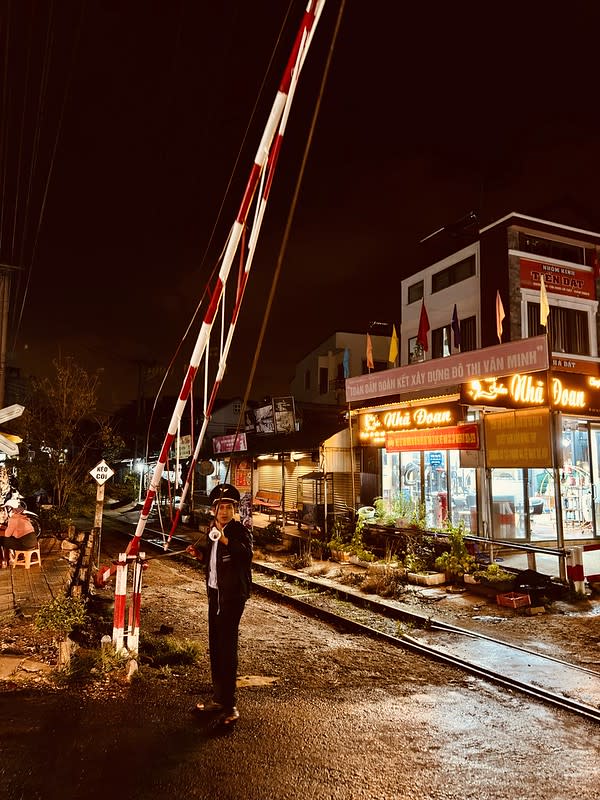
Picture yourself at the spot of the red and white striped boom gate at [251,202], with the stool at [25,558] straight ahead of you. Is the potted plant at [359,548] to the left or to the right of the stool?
right

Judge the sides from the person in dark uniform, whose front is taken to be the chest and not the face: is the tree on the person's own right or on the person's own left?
on the person's own right

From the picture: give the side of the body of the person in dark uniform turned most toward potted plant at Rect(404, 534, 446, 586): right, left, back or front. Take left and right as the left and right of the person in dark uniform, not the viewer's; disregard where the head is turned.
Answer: back

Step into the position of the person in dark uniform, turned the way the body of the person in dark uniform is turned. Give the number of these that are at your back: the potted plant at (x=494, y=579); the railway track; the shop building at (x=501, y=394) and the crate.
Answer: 4

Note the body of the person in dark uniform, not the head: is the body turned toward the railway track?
no

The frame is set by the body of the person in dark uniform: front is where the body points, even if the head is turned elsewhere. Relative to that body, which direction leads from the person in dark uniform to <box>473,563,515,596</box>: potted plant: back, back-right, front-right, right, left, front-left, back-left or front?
back

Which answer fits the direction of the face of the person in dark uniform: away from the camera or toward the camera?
toward the camera

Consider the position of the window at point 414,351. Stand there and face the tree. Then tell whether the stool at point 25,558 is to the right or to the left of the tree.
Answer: left

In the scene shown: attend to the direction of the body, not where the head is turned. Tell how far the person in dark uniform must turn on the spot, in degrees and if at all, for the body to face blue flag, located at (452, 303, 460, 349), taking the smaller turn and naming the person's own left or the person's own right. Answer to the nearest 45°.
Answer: approximately 180°

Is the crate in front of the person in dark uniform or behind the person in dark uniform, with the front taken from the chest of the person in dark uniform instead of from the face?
behind

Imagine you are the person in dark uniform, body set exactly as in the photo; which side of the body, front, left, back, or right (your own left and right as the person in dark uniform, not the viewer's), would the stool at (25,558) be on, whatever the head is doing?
right

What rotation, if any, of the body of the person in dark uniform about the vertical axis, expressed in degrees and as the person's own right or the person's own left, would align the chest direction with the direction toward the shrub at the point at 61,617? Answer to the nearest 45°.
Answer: approximately 90° to the person's own right

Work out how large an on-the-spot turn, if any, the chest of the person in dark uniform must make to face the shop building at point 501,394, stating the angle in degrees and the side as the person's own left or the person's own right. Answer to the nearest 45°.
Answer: approximately 180°

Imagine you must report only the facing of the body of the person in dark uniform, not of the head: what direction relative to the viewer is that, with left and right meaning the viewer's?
facing the viewer and to the left of the viewer
